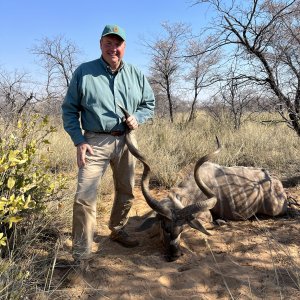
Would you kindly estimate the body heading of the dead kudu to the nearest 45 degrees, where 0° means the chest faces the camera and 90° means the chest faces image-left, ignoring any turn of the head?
approximately 45°
